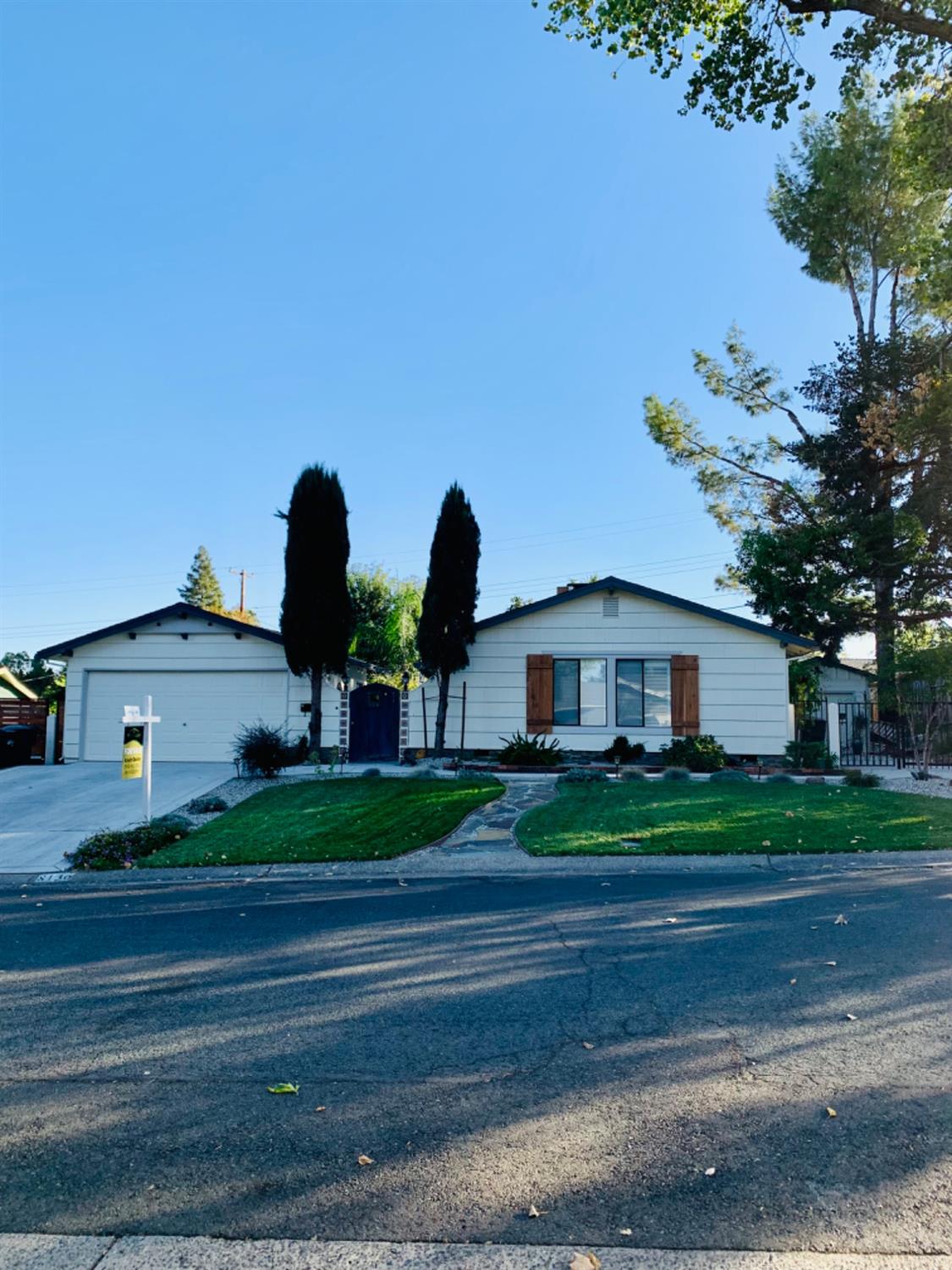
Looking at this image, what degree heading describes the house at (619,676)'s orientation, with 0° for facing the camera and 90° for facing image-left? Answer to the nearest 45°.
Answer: approximately 0°

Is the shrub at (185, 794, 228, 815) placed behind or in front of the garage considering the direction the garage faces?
in front

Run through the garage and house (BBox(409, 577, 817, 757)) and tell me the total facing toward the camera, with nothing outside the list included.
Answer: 2

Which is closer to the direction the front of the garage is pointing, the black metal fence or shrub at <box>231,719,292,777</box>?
the shrub

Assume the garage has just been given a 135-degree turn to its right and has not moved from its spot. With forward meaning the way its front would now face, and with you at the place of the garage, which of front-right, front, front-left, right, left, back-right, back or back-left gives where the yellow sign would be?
back-left

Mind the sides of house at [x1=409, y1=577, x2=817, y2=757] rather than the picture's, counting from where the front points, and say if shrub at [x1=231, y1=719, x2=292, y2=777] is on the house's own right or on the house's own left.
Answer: on the house's own right

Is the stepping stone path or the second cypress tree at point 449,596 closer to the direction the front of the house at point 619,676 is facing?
the stepping stone path

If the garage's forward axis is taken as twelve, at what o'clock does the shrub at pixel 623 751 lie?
The shrub is roughly at 10 o'clock from the garage.

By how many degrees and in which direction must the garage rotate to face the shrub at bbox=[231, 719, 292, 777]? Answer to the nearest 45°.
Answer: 0° — it already faces it

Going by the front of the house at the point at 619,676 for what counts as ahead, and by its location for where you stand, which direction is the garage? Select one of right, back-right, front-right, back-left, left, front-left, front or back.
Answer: right

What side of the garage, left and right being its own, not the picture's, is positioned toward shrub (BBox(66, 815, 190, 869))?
front

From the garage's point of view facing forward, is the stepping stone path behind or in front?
in front
